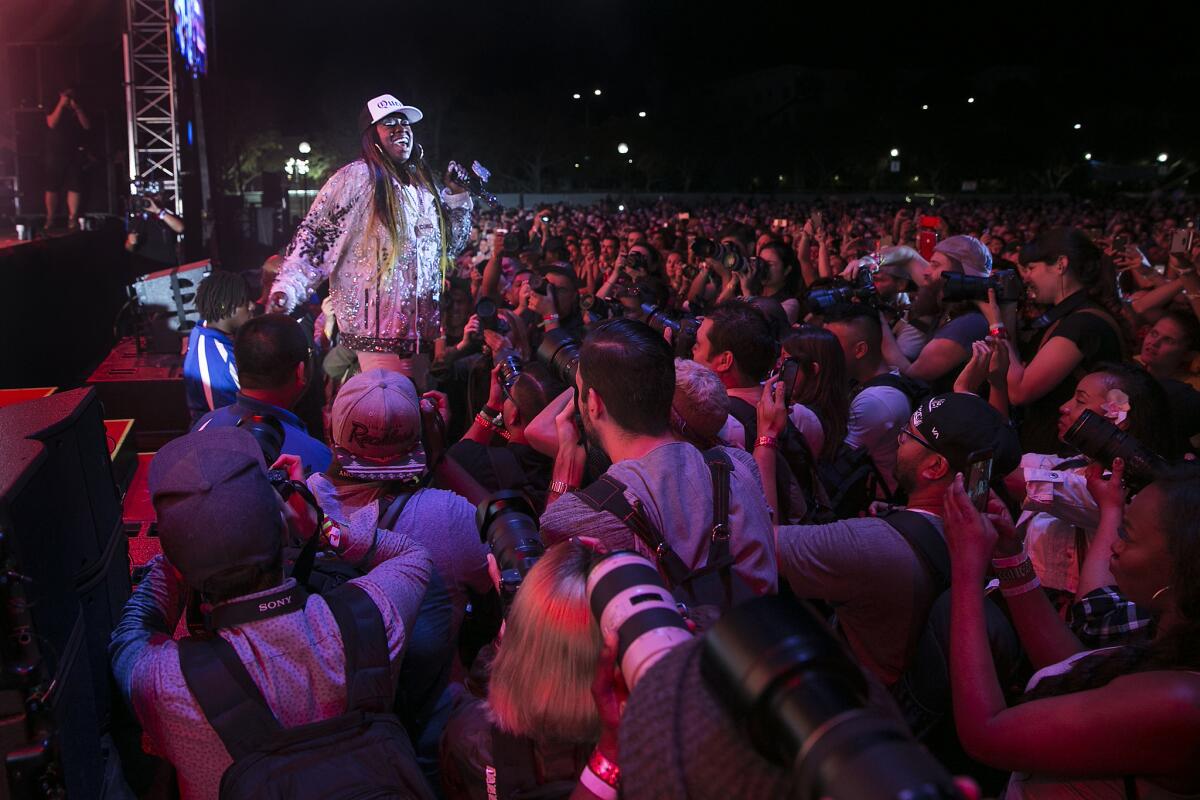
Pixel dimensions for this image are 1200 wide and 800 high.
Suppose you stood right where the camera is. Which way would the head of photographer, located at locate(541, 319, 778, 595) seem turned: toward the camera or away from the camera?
away from the camera

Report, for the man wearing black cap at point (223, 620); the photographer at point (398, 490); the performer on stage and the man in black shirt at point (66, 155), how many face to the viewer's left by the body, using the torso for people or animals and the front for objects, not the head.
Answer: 0

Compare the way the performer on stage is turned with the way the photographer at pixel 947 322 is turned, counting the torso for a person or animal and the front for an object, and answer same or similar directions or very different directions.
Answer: very different directions

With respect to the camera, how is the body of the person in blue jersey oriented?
to the viewer's right

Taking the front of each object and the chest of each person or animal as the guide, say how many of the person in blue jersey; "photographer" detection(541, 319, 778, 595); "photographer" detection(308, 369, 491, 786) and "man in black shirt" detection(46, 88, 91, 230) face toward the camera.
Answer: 1

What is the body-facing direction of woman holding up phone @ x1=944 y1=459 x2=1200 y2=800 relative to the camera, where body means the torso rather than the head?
to the viewer's left

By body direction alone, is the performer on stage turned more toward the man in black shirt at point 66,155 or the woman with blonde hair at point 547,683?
the woman with blonde hair

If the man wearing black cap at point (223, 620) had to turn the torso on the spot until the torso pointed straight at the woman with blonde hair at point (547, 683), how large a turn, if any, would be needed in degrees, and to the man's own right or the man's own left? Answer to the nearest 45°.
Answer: approximately 135° to the man's own right

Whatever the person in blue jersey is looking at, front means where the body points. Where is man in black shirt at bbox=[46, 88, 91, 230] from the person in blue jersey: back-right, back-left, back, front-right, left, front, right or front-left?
left

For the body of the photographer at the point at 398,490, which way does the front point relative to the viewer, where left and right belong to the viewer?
facing away from the viewer

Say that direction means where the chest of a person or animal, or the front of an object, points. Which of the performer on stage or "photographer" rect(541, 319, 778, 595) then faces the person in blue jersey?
the photographer

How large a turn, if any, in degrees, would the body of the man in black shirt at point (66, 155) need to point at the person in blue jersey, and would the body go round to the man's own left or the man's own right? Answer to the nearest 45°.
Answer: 0° — they already face them

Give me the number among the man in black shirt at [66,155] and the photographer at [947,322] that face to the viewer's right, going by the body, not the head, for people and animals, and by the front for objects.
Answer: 0

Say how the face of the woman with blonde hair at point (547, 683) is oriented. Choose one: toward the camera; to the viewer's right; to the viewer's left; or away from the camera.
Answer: away from the camera

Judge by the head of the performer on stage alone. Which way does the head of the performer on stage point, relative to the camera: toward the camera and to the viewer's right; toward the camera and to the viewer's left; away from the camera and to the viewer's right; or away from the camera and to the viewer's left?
toward the camera and to the viewer's right

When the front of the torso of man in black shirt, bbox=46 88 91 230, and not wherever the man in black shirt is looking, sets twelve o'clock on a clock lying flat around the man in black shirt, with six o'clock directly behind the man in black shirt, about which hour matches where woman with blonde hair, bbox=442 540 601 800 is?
The woman with blonde hair is roughly at 12 o'clock from the man in black shirt.

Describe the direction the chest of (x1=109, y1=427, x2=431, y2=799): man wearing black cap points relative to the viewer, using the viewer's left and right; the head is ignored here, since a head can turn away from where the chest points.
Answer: facing away from the viewer

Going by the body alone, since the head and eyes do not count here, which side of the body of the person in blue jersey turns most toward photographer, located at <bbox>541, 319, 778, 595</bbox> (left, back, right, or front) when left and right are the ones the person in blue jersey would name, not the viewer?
right
